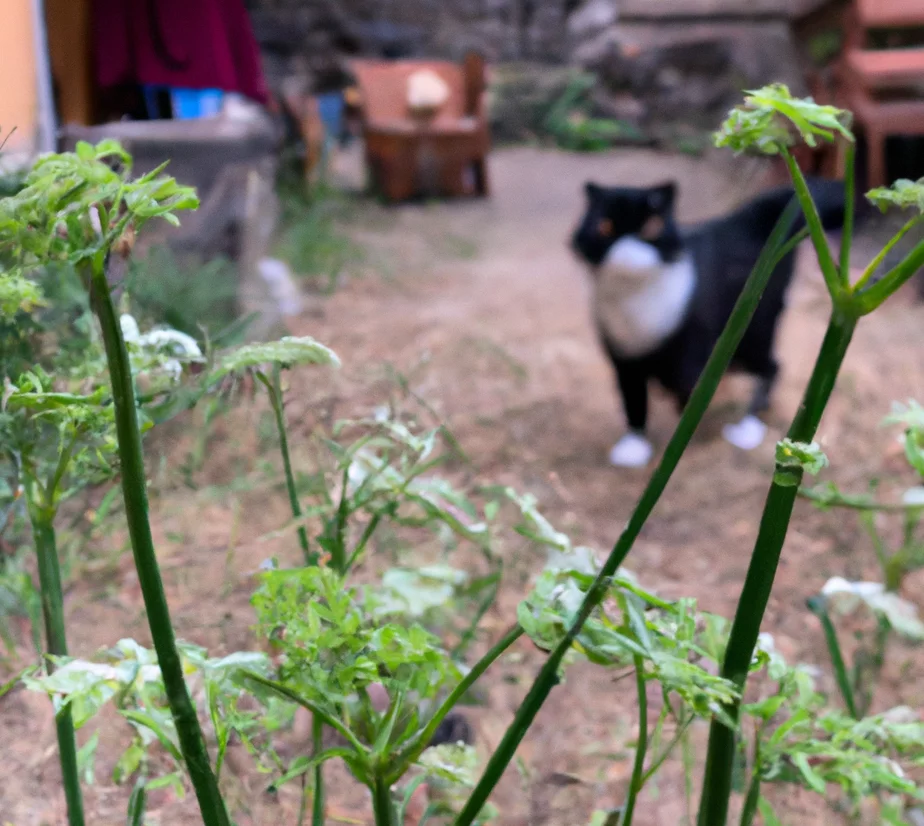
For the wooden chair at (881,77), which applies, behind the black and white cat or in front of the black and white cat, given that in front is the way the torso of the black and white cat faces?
behind

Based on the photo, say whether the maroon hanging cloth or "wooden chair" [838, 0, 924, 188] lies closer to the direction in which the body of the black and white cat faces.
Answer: the maroon hanging cloth

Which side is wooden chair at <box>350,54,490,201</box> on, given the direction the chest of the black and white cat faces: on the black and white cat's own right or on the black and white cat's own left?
on the black and white cat's own right

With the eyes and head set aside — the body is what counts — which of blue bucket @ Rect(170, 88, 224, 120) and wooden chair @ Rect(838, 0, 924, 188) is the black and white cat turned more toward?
the blue bucket

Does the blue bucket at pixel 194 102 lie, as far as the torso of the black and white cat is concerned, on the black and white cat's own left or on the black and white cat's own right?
on the black and white cat's own right

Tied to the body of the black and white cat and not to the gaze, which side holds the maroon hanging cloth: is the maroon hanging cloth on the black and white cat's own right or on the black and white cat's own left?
on the black and white cat's own right

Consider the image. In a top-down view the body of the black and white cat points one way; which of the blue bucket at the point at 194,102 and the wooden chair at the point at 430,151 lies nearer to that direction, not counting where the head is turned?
the blue bucket

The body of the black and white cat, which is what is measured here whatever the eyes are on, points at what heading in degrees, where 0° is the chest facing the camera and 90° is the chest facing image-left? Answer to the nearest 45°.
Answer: approximately 45°
